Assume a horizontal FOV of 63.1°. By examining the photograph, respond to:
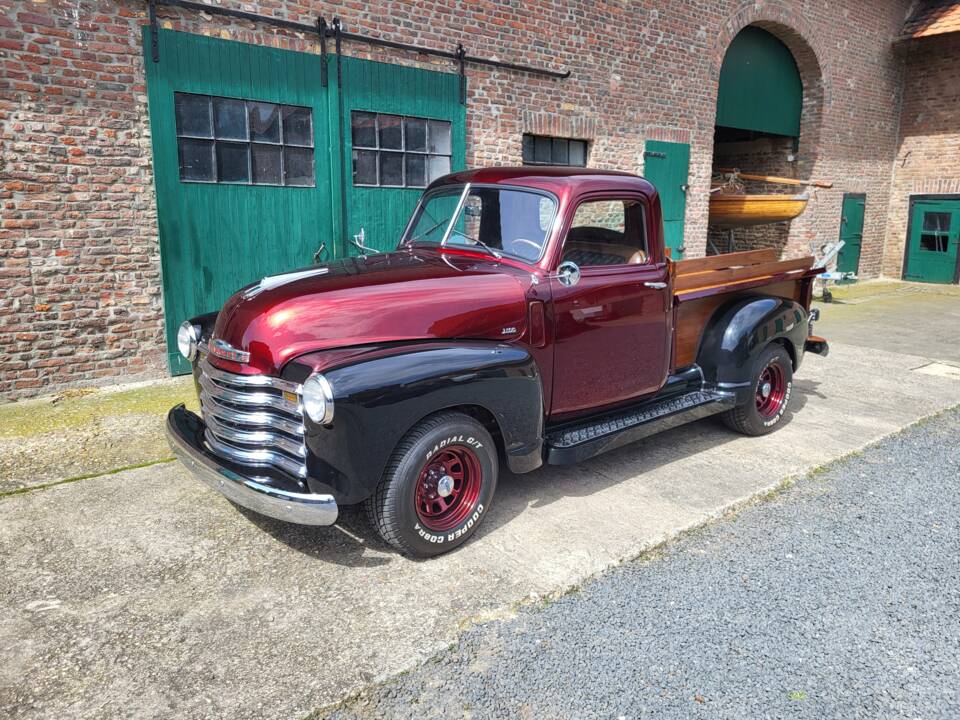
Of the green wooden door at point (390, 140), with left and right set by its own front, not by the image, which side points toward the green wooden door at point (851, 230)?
left

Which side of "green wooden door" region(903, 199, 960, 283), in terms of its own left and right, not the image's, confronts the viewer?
front

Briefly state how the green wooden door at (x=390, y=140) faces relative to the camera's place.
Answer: facing the viewer and to the right of the viewer

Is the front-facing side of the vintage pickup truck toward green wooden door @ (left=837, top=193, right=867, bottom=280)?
no

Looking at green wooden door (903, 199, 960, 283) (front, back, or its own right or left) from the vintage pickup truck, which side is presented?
front

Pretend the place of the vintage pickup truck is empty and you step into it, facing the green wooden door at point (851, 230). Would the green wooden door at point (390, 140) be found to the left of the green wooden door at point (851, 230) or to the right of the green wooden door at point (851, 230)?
left

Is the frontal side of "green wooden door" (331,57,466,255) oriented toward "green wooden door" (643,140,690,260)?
no

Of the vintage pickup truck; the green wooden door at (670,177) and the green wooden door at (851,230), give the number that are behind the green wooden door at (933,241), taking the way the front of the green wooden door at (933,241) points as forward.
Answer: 0

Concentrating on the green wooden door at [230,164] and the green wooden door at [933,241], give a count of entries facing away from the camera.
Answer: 0

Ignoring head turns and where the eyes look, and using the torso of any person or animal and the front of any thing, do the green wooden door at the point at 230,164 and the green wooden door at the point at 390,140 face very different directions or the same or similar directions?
same or similar directions

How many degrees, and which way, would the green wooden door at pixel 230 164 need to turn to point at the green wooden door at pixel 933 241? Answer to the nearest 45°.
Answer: approximately 45° to its left

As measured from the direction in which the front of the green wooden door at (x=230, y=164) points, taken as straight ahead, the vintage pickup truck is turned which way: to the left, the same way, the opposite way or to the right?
to the right

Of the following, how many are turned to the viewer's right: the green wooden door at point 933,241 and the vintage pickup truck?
0

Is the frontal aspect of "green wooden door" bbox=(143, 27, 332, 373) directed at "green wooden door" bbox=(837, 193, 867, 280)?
no

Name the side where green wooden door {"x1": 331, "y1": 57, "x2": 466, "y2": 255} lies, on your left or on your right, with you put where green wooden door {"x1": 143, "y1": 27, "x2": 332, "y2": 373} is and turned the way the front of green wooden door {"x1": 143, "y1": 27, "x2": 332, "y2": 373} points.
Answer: on your left

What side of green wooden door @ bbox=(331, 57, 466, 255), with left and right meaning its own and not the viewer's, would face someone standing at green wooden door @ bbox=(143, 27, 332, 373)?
right
